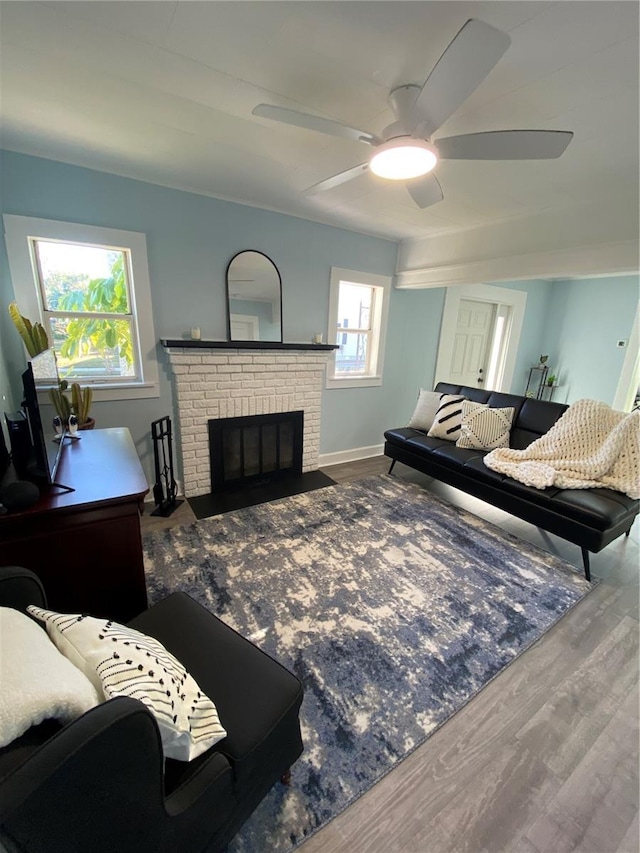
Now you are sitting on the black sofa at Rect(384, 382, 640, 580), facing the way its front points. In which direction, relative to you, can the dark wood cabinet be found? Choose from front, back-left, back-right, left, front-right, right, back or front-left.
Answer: front

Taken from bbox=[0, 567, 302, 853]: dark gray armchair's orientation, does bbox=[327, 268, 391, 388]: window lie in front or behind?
in front

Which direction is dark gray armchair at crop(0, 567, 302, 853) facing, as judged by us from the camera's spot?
facing away from the viewer and to the right of the viewer

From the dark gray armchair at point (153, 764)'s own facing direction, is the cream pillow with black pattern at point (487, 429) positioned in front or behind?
in front

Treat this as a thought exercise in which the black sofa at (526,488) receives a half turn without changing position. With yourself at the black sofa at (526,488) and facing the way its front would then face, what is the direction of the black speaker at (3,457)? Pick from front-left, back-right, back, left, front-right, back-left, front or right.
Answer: back

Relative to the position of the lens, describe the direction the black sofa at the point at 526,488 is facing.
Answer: facing the viewer and to the left of the viewer

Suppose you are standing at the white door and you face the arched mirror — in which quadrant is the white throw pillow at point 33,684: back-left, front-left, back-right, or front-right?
front-left

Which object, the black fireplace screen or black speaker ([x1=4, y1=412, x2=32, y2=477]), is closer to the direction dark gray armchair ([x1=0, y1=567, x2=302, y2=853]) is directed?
the black fireplace screen

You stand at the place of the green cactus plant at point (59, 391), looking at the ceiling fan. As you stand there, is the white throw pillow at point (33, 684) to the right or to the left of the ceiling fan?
right

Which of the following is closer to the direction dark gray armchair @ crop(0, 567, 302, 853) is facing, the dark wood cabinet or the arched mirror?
the arched mirror

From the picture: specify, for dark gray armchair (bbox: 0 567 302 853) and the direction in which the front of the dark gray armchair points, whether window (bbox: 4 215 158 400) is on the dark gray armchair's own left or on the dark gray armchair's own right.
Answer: on the dark gray armchair's own left

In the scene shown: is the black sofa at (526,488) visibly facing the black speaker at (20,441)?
yes

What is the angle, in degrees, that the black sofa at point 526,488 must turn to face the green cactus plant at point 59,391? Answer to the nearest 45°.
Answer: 0° — it already faces it

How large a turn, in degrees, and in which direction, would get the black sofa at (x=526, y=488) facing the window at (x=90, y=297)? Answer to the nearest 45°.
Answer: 0° — it already faces it

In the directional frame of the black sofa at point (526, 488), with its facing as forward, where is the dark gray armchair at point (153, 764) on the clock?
the dark gray armchair at point (153, 764) is roughly at 11 o'clock from the black sofa at point (526, 488).

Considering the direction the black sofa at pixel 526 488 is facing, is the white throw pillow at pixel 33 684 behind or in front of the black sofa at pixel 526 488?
in front
